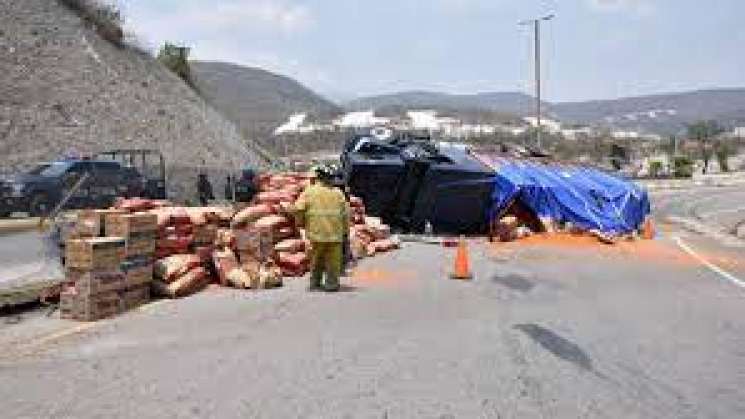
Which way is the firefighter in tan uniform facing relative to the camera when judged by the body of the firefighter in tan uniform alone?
away from the camera

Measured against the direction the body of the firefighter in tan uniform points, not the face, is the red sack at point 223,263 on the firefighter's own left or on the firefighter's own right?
on the firefighter's own left

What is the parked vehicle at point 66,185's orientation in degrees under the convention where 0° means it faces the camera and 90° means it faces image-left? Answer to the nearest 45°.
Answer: approximately 45°

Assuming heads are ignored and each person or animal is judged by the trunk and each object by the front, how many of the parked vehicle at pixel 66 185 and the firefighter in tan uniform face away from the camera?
1

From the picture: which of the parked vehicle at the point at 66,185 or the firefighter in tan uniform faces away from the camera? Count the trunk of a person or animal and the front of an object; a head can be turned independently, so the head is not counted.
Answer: the firefighter in tan uniform

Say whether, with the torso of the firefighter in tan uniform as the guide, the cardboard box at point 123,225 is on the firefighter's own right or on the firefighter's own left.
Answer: on the firefighter's own left
